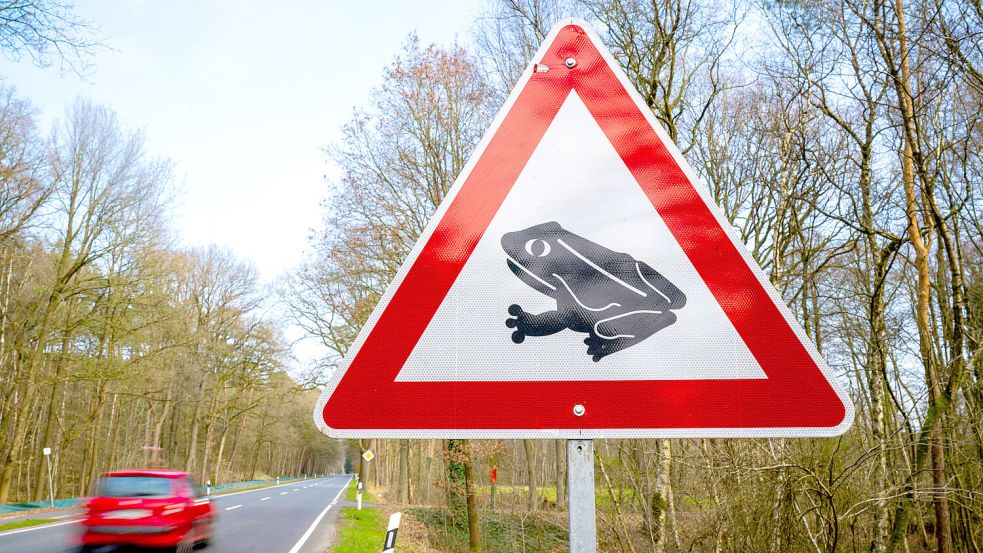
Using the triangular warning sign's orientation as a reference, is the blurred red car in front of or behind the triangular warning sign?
behind

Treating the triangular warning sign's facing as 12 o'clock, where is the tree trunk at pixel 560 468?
The tree trunk is roughly at 6 o'clock from the triangular warning sign.

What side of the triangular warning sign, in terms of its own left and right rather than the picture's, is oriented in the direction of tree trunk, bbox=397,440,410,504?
back

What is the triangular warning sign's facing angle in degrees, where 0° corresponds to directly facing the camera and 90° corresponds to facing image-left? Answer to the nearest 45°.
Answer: approximately 0°

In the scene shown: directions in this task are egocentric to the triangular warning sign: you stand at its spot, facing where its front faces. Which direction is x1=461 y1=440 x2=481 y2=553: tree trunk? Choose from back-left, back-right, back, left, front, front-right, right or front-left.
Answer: back
